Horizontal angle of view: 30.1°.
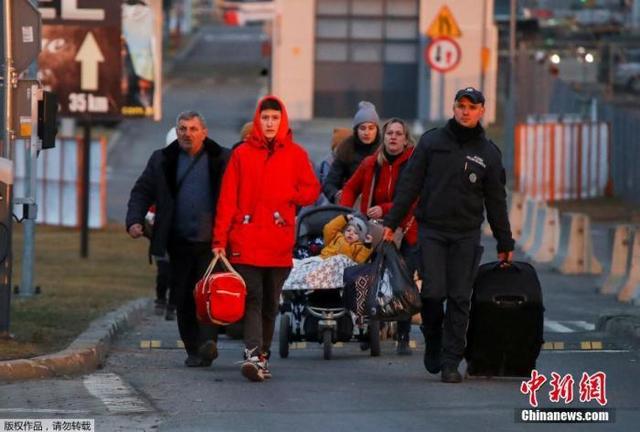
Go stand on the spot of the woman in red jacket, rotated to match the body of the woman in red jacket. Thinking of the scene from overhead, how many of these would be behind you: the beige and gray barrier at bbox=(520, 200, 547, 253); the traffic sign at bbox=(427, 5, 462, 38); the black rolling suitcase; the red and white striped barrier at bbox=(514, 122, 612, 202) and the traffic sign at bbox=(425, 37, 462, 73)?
4

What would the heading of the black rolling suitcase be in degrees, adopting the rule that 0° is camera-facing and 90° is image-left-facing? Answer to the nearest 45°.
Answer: approximately 0°

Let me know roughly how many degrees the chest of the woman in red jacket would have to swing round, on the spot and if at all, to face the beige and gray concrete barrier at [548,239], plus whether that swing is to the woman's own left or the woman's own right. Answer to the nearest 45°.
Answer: approximately 180°

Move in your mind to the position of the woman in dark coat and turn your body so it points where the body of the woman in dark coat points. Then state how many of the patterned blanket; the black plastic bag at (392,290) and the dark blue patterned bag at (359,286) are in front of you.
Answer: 3

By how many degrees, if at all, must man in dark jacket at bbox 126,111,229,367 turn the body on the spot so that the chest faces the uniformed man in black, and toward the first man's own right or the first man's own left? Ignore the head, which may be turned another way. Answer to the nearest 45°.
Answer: approximately 45° to the first man's own left

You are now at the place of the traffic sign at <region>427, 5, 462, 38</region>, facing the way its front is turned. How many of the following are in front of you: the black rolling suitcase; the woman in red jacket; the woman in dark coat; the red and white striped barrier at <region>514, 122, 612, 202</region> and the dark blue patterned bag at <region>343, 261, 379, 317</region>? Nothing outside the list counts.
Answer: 5
